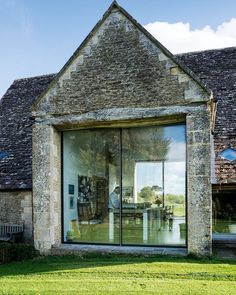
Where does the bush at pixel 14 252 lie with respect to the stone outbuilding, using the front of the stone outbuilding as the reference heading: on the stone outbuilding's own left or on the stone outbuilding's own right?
on the stone outbuilding's own right

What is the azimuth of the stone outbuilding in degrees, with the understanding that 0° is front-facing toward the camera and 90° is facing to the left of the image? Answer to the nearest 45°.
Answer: approximately 0°
